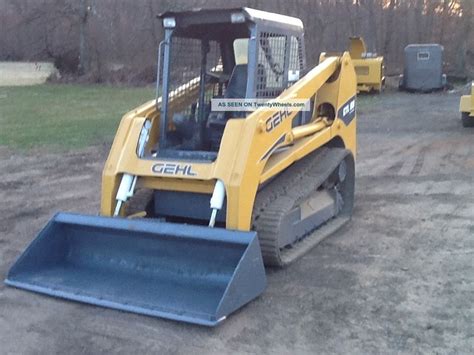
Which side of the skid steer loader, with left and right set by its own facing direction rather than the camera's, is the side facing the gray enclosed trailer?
back

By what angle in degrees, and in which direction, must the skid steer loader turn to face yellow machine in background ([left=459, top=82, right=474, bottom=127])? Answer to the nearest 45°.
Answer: approximately 180°

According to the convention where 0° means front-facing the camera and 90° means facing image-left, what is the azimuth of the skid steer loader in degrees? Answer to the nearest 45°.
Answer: approximately 45°

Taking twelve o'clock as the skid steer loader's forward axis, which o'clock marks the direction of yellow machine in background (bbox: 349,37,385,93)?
The yellow machine in background is roughly at 5 o'clock from the skid steer loader.
